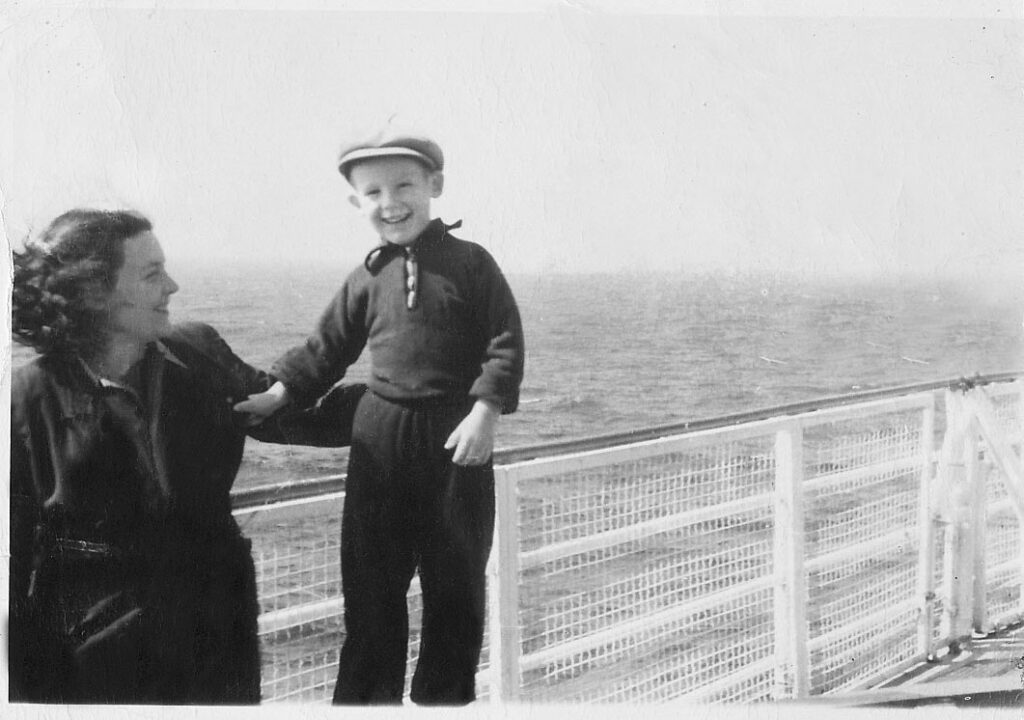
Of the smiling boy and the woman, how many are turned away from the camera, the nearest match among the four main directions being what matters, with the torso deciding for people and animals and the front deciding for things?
0

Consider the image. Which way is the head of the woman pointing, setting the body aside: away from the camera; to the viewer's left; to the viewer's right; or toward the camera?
to the viewer's right

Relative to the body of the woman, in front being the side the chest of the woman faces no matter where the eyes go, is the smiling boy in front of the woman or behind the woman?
in front

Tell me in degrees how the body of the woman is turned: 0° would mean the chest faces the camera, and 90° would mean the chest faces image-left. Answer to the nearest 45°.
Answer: approximately 315°

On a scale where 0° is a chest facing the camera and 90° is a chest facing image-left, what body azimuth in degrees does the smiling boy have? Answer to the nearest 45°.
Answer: approximately 0°

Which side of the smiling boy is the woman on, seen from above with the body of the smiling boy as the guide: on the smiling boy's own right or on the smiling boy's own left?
on the smiling boy's own right
